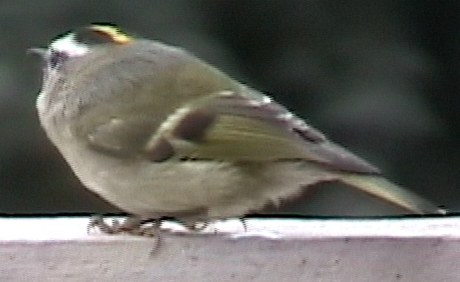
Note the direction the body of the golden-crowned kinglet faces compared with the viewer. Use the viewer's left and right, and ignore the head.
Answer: facing to the left of the viewer
